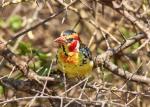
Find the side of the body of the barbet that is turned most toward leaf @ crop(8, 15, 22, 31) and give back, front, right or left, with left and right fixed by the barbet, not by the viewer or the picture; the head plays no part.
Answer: right

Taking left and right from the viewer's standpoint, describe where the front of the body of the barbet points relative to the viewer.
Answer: facing the viewer and to the left of the viewer
